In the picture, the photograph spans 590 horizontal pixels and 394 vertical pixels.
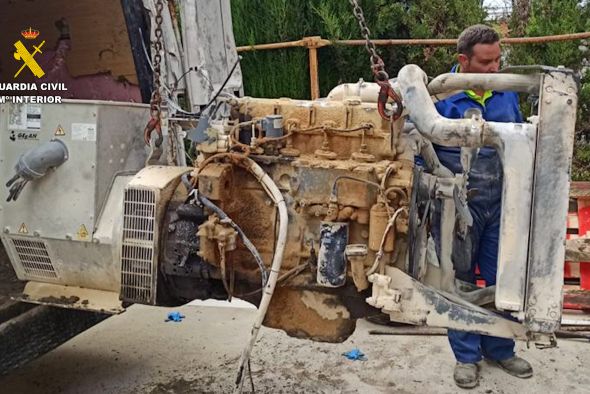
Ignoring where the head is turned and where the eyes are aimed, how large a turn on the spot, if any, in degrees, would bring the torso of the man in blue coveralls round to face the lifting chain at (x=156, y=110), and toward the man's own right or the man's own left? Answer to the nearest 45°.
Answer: approximately 90° to the man's own right

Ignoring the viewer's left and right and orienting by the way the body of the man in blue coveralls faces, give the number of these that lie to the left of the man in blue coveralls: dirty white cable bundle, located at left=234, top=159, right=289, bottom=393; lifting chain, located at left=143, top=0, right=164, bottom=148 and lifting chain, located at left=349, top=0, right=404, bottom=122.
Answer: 0

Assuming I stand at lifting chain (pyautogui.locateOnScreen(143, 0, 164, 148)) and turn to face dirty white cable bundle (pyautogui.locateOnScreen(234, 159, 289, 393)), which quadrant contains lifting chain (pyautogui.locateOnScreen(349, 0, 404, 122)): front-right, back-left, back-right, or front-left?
front-left

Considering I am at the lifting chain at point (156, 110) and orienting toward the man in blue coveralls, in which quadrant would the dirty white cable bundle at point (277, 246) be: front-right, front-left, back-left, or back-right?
front-right

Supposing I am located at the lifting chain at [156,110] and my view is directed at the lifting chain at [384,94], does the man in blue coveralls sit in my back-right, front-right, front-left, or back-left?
front-left

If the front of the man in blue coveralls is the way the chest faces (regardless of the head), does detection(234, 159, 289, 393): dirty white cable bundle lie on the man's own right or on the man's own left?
on the man's own right

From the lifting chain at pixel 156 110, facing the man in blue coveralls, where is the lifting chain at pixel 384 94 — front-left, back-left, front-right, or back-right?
front-right

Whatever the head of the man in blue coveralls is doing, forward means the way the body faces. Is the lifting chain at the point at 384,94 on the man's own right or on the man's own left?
on the man's own right
